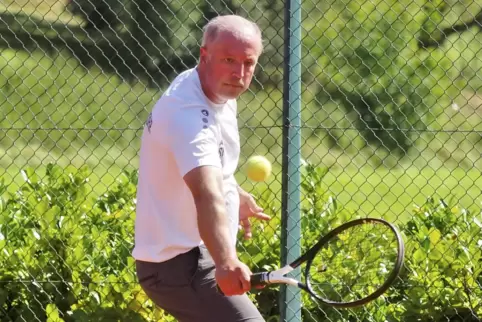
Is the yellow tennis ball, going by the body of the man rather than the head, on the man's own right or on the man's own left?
on the man's own left

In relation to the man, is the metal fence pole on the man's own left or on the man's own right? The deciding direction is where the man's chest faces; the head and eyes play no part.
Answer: on the man's own left

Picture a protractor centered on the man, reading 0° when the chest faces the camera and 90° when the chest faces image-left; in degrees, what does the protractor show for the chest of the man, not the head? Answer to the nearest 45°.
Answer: approximately 270°

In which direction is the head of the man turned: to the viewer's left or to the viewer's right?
to the viewer's right
